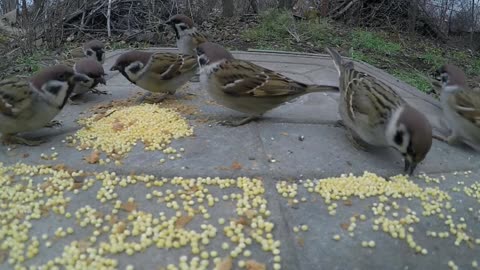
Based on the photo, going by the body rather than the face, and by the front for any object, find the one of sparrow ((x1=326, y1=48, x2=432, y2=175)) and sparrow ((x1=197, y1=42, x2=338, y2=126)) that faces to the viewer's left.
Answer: sparrow ((x1=197, y1=42, x2=338, y2=126))

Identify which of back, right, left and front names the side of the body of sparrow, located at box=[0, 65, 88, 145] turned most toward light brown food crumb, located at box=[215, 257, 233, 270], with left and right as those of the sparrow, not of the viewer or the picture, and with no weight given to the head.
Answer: right

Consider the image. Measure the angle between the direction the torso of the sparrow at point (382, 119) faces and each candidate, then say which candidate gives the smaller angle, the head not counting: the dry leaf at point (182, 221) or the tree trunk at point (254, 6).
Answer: the dry leaf

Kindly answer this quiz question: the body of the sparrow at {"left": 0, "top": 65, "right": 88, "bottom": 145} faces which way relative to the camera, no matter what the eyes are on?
to the viewer's right

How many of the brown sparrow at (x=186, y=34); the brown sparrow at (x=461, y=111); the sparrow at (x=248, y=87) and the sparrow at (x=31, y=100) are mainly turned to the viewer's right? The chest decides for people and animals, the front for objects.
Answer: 1

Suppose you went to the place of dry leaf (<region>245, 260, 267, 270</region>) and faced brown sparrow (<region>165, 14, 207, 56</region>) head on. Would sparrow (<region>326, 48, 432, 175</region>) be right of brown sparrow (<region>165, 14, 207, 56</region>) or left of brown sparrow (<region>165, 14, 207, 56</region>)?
right

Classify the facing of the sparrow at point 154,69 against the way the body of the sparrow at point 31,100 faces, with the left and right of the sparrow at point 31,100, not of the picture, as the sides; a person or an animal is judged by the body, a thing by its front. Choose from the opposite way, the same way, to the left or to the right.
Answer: the opposite way

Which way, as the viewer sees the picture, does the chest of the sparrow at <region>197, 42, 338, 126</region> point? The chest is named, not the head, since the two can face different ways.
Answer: to the viewer's left

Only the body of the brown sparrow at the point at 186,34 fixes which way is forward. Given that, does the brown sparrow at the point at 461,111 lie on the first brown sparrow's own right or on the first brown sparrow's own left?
on the first brown sparrow's own left

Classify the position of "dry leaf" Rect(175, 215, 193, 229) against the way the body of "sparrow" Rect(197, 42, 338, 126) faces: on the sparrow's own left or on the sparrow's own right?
on the sparrow's own left

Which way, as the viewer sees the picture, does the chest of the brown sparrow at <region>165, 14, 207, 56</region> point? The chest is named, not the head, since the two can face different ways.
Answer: to the viewer's left

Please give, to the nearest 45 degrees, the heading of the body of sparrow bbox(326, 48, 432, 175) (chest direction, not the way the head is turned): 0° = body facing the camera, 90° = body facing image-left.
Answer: approximately 315°

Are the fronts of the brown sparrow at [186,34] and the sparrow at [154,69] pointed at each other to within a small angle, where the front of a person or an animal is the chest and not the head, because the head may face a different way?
no

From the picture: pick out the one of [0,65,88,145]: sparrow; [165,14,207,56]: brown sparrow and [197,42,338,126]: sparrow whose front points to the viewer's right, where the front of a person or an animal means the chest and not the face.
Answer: [0,65,88,145]: sparrow

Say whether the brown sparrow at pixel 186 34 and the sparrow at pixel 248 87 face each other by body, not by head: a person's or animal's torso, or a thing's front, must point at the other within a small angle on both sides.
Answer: no

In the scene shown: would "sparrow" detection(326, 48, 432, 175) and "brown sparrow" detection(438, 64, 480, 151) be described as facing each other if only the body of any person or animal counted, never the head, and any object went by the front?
no

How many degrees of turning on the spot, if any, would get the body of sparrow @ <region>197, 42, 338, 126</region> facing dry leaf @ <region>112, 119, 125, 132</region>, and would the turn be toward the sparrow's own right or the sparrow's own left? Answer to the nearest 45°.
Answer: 0° — it already faces it

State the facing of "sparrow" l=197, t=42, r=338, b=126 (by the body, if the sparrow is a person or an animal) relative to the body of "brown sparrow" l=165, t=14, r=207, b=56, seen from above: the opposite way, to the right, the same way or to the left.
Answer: the same way

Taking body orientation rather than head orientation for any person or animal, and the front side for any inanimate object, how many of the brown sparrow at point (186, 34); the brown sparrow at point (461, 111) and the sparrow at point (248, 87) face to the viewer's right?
0

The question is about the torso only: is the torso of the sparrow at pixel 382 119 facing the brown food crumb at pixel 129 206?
no

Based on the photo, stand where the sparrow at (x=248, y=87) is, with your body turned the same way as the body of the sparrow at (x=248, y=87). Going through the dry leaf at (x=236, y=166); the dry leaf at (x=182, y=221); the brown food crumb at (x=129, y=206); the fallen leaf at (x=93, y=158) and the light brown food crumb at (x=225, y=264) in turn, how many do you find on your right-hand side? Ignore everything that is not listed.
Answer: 0
